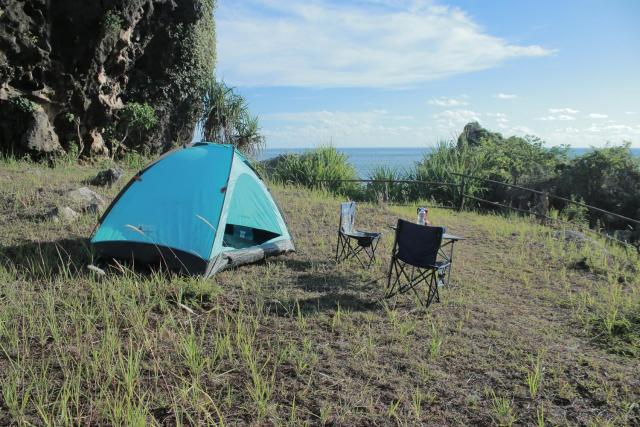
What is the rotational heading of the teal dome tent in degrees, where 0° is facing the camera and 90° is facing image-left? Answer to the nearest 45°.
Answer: approximately 315°

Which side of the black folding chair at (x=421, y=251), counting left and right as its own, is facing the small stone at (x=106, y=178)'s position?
left

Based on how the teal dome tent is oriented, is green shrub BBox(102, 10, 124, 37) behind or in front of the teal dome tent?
behind

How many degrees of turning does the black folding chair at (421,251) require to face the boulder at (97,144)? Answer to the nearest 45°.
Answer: approximately 90° to its left

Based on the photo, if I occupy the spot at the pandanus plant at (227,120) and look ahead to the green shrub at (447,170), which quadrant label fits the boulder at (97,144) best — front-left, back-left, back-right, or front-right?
back-right

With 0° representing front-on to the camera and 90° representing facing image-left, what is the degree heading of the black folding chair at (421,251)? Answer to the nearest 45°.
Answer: approximately 225°

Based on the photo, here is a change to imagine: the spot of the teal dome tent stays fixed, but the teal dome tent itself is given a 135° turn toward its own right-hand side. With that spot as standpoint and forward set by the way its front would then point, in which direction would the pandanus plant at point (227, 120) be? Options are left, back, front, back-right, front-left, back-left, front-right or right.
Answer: right
